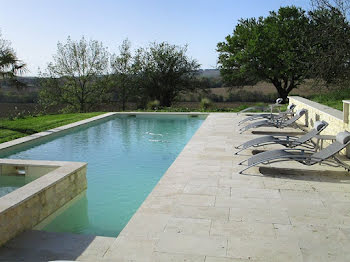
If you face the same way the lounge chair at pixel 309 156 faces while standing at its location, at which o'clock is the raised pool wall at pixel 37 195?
The raised pool wall is roughly at 11 o'clock from the lounge chair.

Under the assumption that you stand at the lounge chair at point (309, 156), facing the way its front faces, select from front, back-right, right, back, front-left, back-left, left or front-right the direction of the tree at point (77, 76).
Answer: front-right

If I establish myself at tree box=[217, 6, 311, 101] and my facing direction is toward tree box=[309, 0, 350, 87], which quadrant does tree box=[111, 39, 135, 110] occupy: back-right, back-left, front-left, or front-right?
back-right

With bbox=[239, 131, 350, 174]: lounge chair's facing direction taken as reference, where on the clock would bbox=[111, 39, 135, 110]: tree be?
The tree is roughly at 2 o'clock from the lounge chair.

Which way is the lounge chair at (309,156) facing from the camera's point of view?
to the viewer's left

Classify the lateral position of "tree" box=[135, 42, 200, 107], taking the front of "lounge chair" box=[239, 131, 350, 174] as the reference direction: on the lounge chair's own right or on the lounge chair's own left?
on the lounge chair's own right

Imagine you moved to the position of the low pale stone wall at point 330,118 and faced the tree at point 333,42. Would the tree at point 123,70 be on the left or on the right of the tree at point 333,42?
left

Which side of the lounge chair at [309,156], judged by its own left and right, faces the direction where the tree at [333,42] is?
right

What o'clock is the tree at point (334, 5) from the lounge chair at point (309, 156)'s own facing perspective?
The tree is roughly at 3 o'clock from the lounge chair.

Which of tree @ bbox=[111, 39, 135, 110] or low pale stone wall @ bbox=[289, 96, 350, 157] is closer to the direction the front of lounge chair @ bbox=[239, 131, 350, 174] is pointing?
the tree
